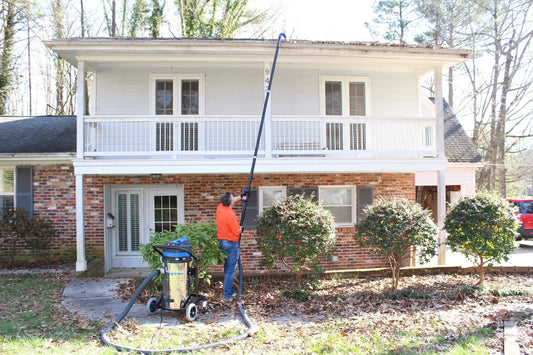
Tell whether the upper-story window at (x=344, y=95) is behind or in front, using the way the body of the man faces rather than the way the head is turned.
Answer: in front

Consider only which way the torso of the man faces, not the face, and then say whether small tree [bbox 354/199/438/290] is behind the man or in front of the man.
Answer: in front

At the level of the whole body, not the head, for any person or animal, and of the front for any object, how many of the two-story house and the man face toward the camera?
1

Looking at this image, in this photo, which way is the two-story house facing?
toward the camera

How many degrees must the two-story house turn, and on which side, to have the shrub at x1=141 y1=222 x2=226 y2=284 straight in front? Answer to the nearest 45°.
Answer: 0° — it already faces it

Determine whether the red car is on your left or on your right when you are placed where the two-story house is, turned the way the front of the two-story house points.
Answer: on your left

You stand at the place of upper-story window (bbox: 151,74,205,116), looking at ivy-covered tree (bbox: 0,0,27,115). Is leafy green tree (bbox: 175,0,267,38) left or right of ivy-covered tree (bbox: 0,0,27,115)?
right

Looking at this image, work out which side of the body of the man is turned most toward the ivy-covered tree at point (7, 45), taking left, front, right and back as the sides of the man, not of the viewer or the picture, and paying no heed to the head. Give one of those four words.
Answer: left

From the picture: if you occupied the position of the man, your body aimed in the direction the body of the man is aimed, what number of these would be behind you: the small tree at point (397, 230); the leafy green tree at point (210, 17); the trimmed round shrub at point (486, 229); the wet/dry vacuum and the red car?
1

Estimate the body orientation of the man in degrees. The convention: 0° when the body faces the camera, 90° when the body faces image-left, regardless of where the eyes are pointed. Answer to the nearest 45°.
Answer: approximately 225°

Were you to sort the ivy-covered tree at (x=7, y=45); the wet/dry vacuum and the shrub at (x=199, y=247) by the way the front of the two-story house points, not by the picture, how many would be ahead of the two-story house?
2

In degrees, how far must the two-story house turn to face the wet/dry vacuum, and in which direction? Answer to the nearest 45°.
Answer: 0° — it already faces it

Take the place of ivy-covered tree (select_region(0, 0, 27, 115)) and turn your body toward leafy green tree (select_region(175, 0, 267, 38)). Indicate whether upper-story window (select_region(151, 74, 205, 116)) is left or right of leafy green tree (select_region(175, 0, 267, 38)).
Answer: right
